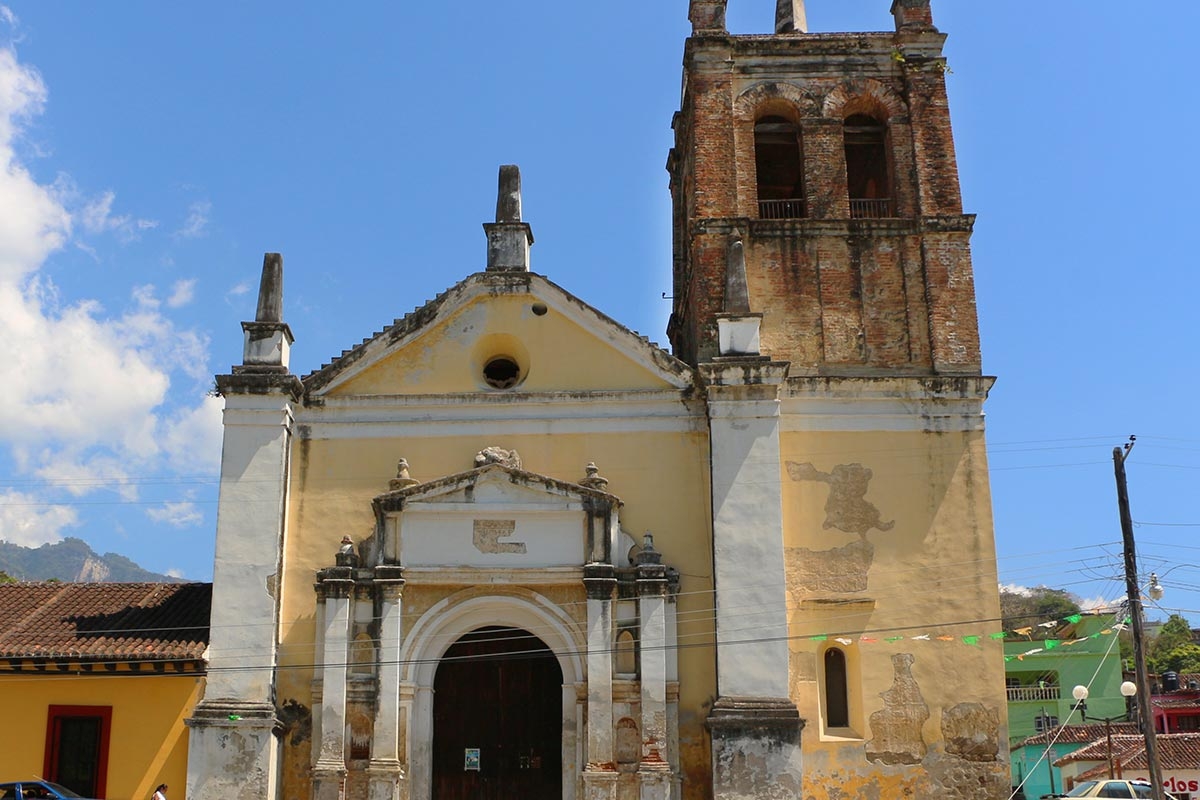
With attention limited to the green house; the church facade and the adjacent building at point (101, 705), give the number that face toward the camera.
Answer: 3

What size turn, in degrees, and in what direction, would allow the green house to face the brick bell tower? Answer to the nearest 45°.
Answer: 0° — it already faces it

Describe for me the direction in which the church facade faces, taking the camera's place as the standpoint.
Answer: facing the viewer

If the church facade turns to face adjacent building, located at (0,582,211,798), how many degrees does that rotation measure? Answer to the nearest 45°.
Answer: approximately 90° to its right

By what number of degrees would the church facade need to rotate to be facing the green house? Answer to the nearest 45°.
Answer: approximately 135° to its left

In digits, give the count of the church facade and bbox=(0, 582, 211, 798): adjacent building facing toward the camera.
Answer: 2

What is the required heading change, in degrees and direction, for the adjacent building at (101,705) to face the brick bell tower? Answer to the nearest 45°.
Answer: approximately 90° to its left

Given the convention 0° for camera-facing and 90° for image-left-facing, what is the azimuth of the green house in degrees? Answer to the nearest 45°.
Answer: approximately 0°

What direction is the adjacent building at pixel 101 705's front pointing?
toward the camera

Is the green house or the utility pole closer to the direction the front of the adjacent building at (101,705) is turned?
the utility pole

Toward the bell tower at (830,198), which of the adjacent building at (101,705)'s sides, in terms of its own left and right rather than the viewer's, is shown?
left
